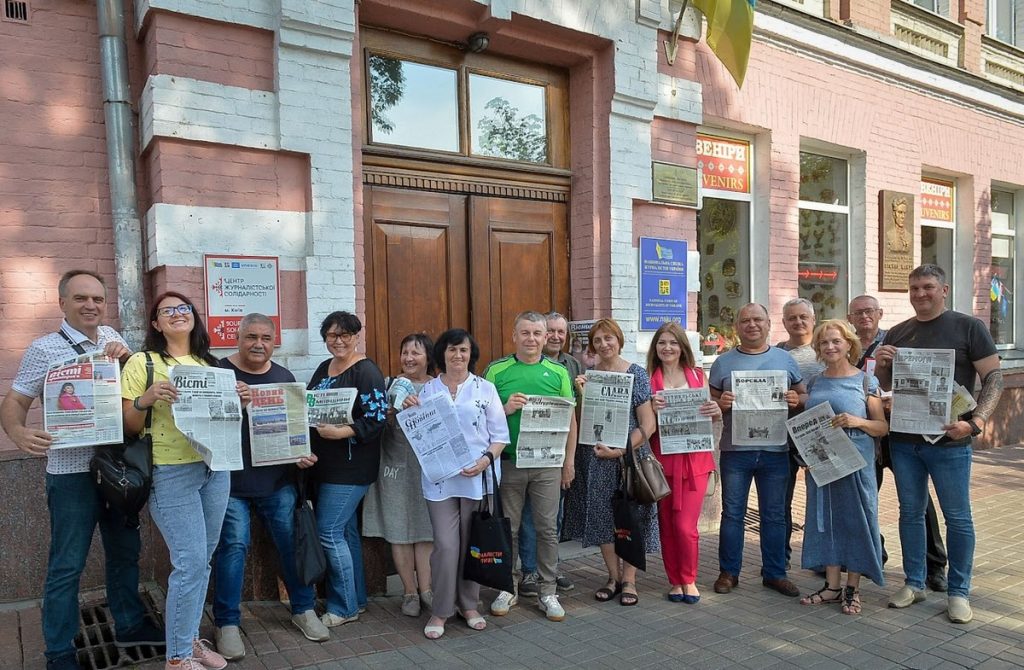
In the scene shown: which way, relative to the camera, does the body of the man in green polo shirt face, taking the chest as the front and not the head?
toward the camera

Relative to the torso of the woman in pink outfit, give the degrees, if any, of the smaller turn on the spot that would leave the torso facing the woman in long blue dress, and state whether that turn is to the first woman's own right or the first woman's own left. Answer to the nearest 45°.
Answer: approximately 90° to the first woman's own left

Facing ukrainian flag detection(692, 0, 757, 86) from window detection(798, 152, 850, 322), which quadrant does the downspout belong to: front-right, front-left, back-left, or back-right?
front-right

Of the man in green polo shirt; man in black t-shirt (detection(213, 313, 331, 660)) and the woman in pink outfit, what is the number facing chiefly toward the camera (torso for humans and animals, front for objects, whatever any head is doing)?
3

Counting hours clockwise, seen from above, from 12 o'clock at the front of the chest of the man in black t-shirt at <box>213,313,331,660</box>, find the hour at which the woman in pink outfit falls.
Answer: The woman in pink outfit is roughly at 9 o'clock from the man in black t-shirt.

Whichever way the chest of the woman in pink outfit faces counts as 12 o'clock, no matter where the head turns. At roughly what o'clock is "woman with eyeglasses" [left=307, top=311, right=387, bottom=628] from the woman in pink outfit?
The woman with eyeglasses is roughly at 2 o'clock from the woman in pink outfit.

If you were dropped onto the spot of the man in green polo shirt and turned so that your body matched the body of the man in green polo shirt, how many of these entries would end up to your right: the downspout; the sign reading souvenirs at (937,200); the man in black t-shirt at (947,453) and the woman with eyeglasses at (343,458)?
2

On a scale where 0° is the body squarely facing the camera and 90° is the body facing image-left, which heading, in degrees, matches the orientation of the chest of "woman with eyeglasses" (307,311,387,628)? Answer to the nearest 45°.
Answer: approximately 45°

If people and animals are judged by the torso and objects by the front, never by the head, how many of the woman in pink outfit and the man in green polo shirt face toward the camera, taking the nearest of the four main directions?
2

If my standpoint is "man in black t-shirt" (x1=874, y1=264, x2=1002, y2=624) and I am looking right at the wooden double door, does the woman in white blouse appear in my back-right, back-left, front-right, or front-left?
front-left

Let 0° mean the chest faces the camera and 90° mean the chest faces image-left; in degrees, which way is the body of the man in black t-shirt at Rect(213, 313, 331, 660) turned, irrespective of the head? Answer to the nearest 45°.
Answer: approximately 0°
